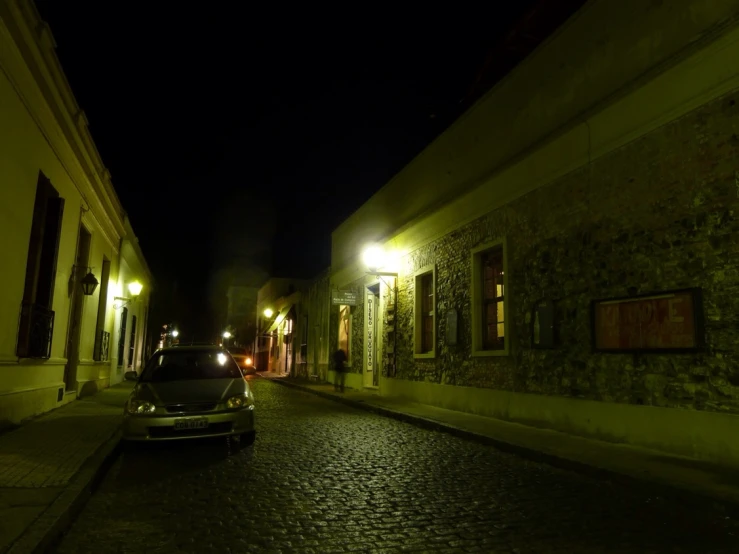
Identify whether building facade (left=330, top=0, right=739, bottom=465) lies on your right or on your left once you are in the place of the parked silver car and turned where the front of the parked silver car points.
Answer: on your left

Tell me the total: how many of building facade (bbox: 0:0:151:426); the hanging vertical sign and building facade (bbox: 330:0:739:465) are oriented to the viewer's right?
1

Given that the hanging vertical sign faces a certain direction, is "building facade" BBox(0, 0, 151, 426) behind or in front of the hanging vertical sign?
in front

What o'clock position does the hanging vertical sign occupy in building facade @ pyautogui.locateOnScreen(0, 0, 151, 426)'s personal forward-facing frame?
The hanging vertical sign is roughly at 11 o'clock from the building facade.

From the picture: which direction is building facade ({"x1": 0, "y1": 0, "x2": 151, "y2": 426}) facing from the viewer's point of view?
to the viewer's right

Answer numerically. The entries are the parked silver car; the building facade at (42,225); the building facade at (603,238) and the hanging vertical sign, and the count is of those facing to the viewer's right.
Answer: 1

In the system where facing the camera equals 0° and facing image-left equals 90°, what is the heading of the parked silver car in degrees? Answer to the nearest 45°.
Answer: approximately 0°

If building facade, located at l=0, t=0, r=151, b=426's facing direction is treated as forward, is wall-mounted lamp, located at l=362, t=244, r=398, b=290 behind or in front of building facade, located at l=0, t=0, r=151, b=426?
in front
